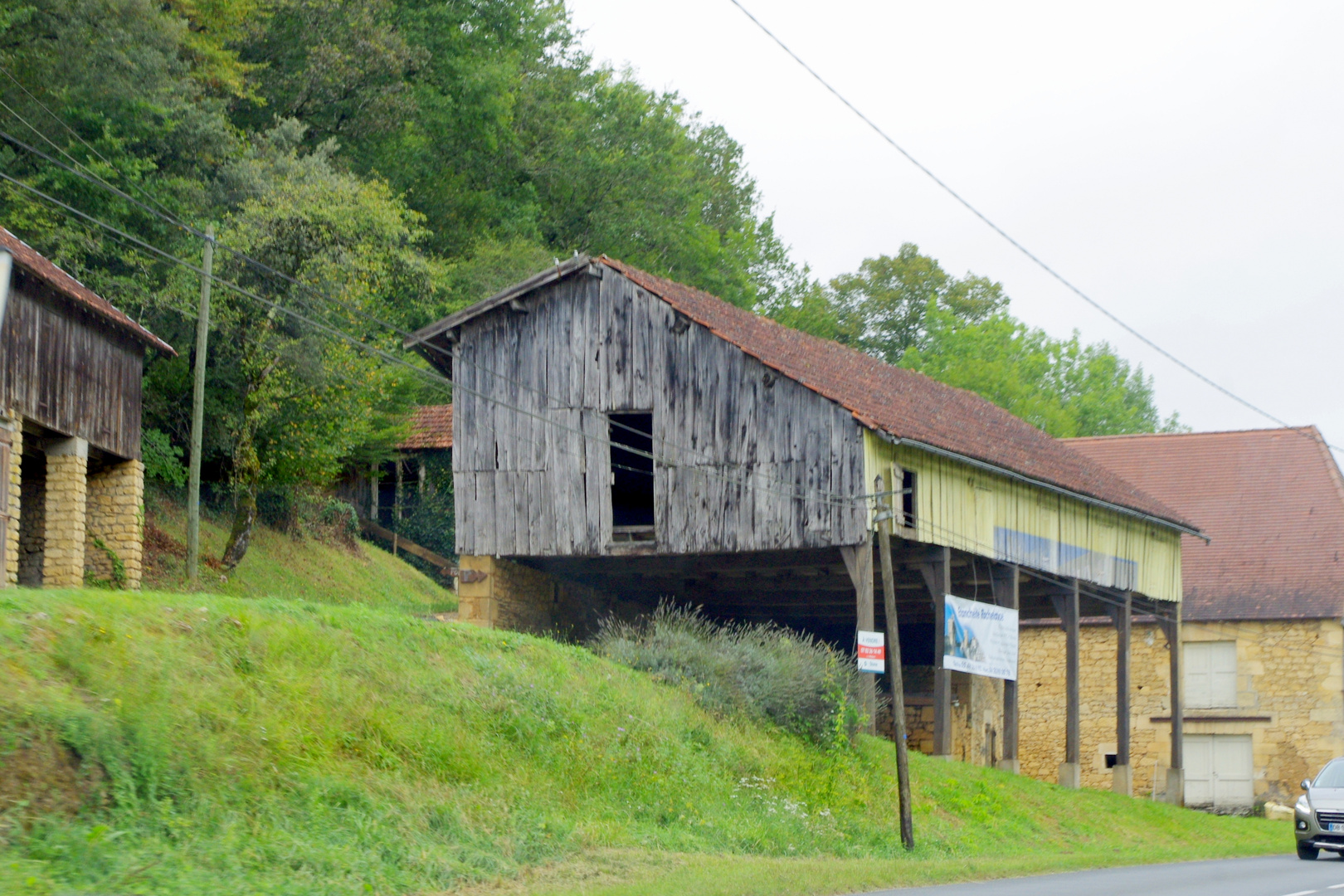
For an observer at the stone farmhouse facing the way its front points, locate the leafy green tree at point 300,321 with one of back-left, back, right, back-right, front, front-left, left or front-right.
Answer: front-right

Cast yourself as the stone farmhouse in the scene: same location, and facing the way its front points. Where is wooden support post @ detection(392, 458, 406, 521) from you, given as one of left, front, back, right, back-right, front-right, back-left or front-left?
right

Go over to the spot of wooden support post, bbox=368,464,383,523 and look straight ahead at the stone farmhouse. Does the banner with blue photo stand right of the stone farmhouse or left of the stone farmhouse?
right

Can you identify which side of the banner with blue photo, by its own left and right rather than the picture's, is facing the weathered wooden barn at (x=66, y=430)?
right

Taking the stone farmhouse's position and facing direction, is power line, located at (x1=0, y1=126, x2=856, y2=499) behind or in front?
in front

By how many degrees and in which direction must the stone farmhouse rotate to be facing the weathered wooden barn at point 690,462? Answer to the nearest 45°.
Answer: approximately 45° to its right

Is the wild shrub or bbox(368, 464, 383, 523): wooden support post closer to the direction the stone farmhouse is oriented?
the wild shrub

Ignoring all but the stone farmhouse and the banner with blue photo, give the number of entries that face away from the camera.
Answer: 0

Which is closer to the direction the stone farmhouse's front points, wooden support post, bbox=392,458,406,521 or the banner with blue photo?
the banner with blue photo

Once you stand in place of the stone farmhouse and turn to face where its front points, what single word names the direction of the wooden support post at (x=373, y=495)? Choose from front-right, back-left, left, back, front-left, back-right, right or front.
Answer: right
